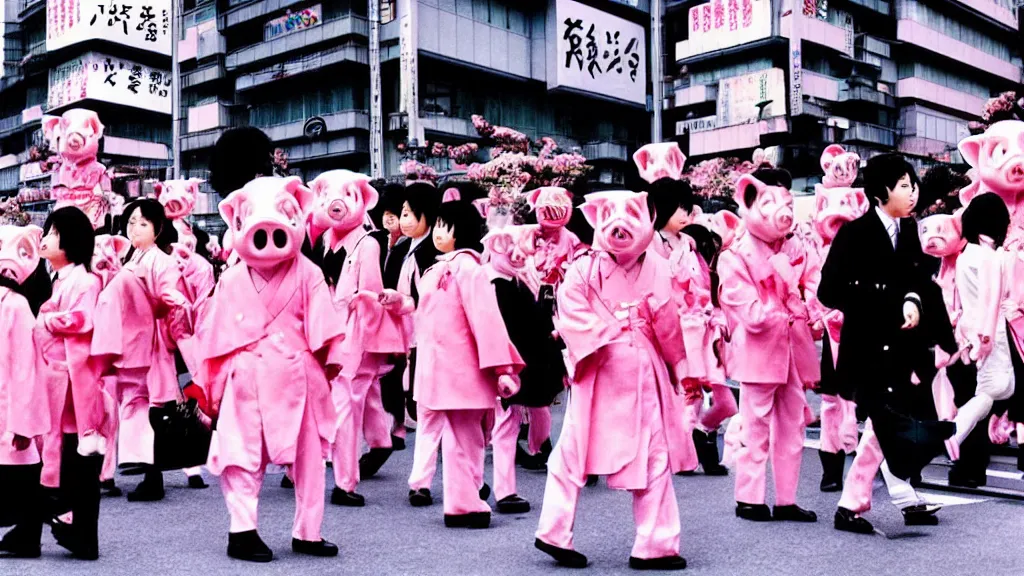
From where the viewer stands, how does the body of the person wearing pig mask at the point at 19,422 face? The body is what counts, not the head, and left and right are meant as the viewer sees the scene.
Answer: facing the viewer and to the left of the viewer

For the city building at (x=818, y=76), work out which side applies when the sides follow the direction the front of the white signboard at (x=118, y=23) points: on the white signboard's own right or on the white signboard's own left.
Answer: on the white signboard's own left

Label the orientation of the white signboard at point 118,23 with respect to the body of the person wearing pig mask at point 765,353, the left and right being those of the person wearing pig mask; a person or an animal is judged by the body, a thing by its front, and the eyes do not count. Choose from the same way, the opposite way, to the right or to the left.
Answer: the same way

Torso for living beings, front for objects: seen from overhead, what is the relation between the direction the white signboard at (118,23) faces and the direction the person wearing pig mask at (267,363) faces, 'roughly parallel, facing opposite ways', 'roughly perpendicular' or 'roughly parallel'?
roughly parallel

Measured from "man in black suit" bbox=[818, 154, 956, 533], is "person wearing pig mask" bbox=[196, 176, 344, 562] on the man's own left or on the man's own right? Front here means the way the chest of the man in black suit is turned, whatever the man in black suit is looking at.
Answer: on the man's own right

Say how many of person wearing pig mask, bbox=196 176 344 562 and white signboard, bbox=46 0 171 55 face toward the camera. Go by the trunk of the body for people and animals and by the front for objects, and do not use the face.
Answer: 2

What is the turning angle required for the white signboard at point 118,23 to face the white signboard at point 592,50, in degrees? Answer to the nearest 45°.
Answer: approximately 45° to its left

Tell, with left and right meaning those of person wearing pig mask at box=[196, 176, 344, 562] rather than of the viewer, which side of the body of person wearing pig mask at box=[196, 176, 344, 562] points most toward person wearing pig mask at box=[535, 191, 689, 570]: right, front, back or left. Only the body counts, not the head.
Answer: left

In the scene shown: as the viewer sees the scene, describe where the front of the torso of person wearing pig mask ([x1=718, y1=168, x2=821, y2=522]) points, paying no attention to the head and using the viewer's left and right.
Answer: facing the viewer and to the right of the viewer

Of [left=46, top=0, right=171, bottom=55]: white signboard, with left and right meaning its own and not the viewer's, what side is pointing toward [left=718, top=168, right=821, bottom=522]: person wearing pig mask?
front

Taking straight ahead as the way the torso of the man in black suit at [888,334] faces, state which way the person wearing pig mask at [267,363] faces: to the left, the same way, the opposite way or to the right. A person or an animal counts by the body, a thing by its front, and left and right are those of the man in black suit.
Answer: the same way

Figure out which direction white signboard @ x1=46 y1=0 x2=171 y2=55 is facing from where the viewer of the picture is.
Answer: facing the viewer

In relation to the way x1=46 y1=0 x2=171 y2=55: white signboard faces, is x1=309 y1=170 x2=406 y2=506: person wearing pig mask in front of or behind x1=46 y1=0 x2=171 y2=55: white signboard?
in front

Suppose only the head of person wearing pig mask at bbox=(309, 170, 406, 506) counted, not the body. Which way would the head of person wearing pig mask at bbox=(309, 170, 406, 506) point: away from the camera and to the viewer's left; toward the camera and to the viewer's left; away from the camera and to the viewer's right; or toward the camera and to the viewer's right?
toward the camera and to the viewer's left
